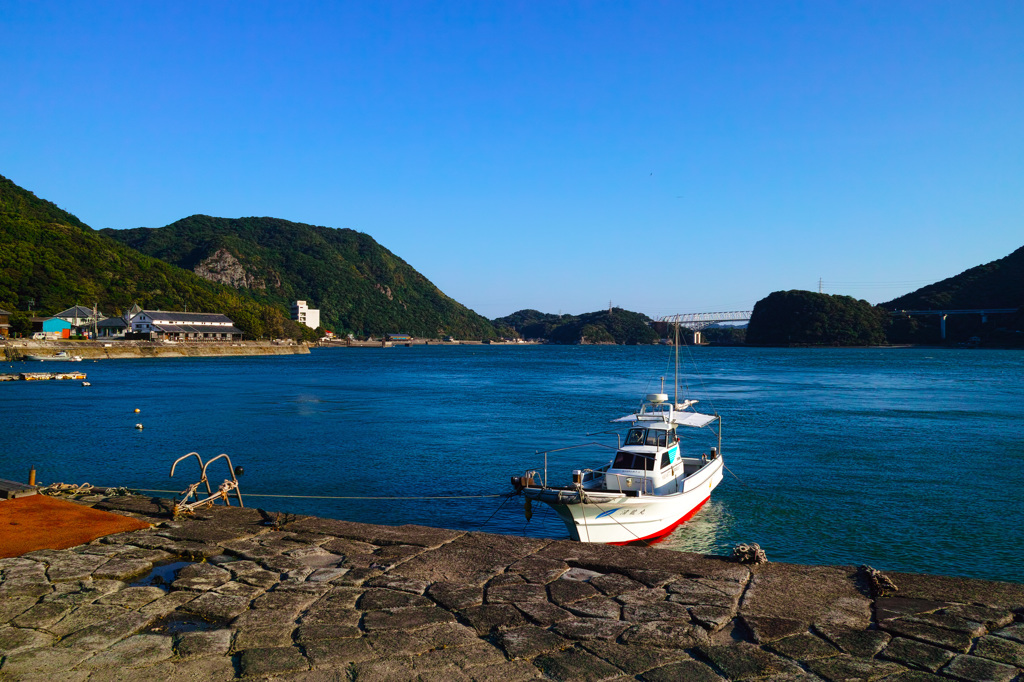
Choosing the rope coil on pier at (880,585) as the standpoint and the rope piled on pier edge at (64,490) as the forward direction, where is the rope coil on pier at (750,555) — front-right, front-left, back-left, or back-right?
front-right

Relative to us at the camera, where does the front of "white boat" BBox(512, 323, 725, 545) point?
facing the viewer and to the left of the viewer

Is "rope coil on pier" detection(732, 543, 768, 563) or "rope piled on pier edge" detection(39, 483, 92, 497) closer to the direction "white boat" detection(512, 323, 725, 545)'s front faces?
the rope piled on pier edge

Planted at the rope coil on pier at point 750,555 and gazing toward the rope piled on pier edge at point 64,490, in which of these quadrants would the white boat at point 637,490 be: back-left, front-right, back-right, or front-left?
front-right

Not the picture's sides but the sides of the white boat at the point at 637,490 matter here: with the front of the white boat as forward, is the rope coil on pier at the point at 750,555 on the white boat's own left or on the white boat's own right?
on the white boat's own left

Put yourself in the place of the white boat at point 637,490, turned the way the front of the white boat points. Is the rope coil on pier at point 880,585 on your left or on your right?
on your left

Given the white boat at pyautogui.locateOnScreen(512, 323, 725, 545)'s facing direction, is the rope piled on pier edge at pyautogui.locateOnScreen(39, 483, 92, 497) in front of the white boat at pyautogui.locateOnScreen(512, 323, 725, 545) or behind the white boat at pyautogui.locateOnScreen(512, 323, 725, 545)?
in front
